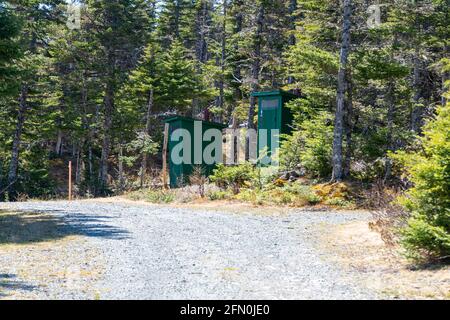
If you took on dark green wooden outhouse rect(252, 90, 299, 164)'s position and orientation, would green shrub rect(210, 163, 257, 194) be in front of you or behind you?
in front

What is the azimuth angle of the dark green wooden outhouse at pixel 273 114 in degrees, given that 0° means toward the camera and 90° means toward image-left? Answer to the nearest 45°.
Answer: approximately 45°

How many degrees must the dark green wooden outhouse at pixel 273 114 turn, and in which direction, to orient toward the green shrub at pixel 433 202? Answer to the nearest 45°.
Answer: approximately 45° to its left

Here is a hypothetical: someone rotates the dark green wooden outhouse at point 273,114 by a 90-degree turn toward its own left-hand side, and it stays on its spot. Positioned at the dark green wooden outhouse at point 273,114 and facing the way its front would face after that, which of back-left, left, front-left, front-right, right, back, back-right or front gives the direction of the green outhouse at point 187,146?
back

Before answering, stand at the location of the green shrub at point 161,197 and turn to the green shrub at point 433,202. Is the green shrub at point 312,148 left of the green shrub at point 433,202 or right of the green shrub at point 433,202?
left

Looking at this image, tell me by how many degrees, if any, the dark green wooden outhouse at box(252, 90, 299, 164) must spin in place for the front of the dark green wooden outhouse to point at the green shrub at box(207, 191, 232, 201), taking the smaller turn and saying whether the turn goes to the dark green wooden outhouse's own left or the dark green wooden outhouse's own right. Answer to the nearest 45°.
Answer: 0° — it already faces it

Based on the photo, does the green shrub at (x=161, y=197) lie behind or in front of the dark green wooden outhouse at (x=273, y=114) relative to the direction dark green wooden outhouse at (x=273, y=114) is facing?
in front
